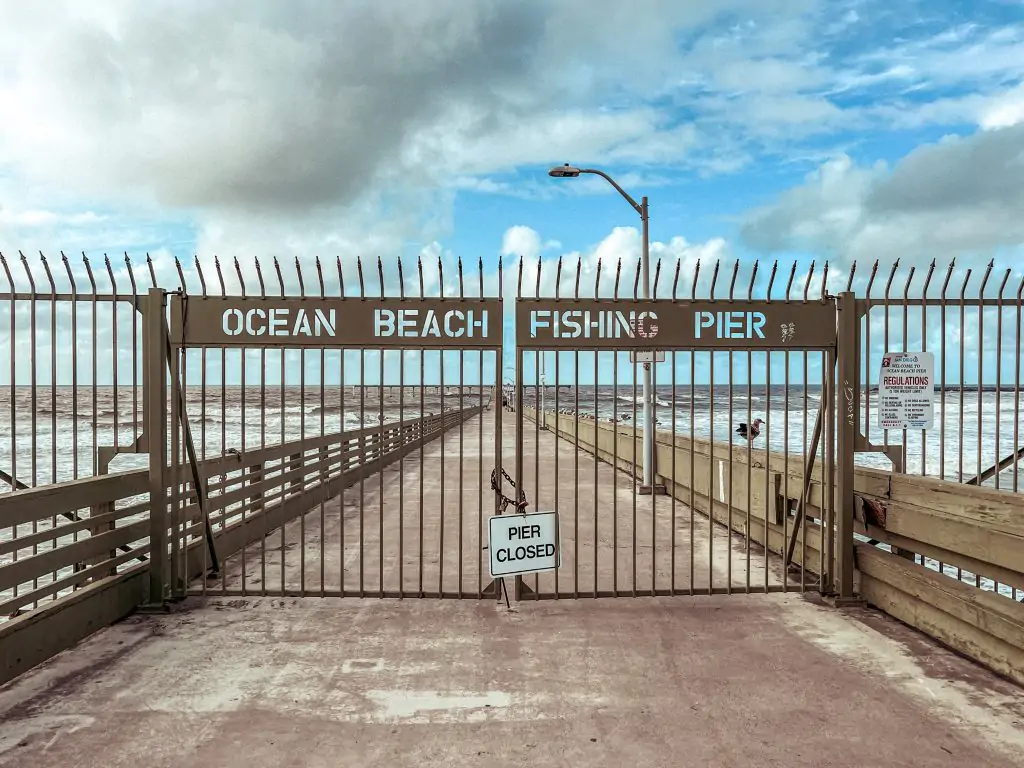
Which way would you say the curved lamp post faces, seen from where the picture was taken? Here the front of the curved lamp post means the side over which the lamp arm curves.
facing to the left of the viewer

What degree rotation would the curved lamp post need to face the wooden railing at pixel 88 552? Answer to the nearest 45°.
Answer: approximately 45° to its left

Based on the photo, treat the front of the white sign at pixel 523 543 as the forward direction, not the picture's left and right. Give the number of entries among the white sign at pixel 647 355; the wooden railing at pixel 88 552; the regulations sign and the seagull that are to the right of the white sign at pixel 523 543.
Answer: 1

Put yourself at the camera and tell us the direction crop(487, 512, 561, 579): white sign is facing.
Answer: facing the viewer

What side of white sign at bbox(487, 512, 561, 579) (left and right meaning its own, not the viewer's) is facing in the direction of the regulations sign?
left

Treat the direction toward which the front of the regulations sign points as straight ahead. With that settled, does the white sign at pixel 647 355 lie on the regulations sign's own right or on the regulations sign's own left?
on the regulations sign's own right

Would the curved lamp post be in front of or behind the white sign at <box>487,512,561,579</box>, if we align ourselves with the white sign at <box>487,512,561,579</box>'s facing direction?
behind

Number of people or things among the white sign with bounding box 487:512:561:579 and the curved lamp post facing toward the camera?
1

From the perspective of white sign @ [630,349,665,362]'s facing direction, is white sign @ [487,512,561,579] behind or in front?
in front

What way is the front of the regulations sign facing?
toward the camera

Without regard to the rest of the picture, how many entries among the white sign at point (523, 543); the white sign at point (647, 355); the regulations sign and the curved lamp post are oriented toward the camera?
3

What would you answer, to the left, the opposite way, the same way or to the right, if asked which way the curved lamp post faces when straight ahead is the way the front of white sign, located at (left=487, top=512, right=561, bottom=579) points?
to the right

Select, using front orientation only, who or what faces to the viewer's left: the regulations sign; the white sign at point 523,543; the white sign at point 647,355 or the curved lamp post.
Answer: the curved lamp post
